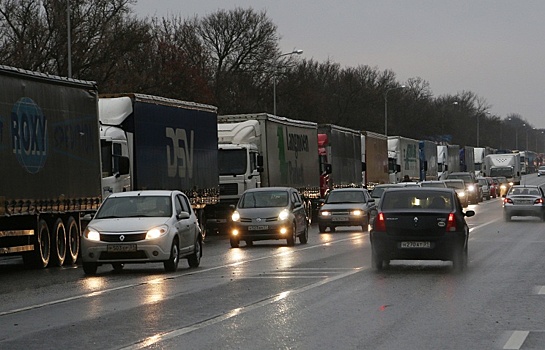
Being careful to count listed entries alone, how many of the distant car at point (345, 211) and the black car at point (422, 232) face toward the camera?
1

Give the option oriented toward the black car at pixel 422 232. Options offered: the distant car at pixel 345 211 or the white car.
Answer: the distant car

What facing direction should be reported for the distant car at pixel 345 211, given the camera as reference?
facing the viewer

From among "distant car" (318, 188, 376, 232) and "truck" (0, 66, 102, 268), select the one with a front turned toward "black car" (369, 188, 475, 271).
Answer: the distant car

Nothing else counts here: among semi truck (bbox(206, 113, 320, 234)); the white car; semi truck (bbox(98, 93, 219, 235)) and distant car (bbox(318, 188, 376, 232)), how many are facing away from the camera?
0

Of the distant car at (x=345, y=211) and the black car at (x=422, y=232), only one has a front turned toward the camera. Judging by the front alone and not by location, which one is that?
the distant car

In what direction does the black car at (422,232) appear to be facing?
away from the camera

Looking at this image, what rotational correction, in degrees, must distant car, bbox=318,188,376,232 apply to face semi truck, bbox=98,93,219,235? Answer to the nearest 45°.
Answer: approximately 45° to its right

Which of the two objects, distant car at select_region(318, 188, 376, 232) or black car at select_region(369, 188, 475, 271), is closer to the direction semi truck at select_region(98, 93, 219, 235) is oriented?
the black car

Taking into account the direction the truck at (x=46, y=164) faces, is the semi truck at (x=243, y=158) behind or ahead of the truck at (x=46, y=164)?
behind

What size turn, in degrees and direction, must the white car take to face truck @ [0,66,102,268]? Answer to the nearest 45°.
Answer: approximately 90° to its right

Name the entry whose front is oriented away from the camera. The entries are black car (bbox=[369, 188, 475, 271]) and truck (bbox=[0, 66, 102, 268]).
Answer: the black car
